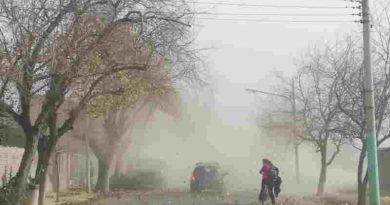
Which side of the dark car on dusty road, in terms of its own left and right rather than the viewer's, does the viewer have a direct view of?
back

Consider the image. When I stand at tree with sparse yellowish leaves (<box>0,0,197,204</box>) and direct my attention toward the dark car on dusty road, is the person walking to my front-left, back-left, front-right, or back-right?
front-right

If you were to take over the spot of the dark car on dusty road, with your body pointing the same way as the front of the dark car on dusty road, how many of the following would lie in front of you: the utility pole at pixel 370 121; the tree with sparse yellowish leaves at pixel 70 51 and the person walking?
0

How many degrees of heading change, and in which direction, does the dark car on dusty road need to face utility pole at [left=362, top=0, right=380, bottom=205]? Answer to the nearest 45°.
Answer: approximately 180°

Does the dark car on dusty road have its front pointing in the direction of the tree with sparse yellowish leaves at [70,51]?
no

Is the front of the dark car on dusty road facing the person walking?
no
